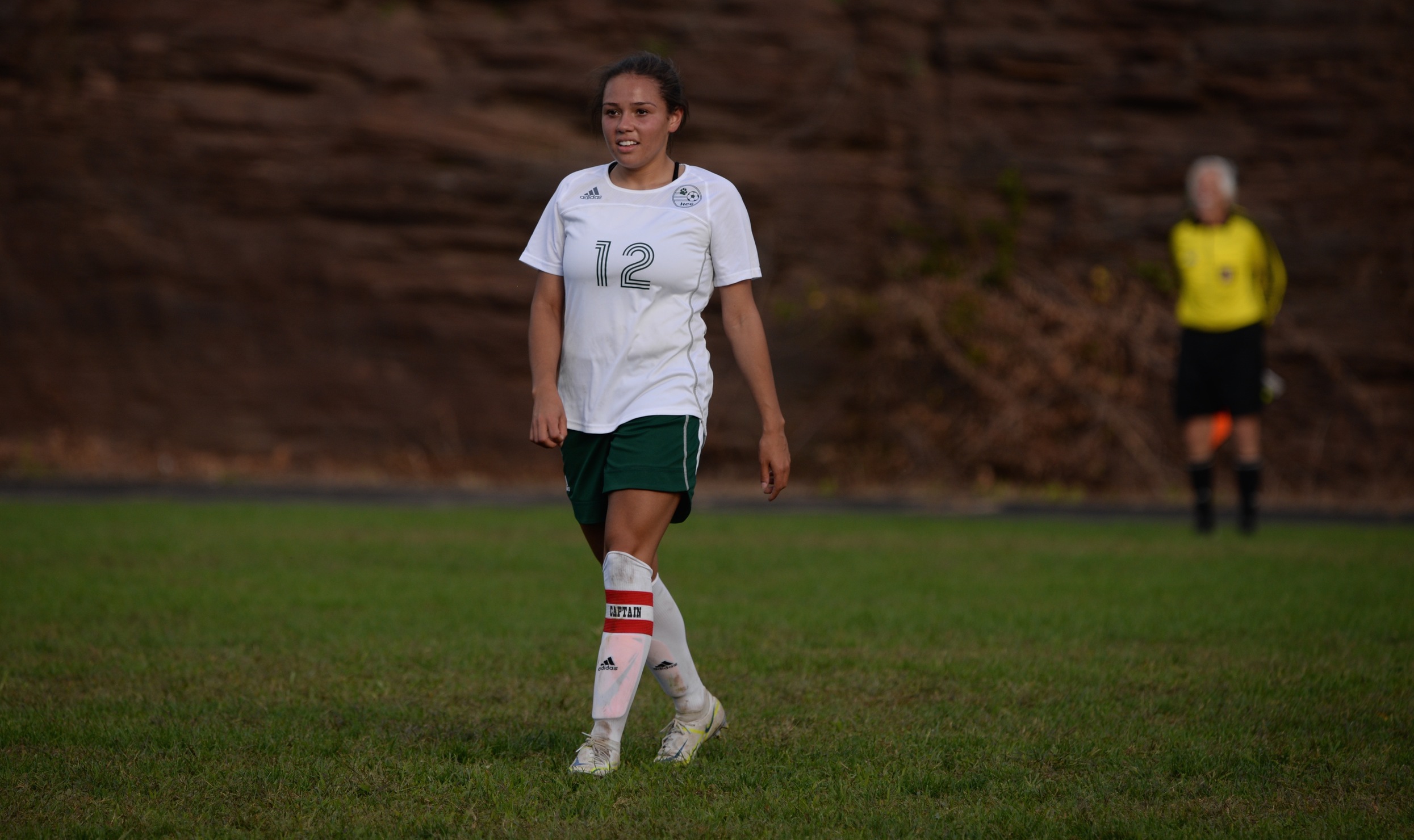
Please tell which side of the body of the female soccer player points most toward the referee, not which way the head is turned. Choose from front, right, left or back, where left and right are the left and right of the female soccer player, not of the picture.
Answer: back

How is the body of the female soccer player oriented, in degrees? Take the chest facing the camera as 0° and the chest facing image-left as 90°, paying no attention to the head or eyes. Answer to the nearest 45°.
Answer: approximately 45°
